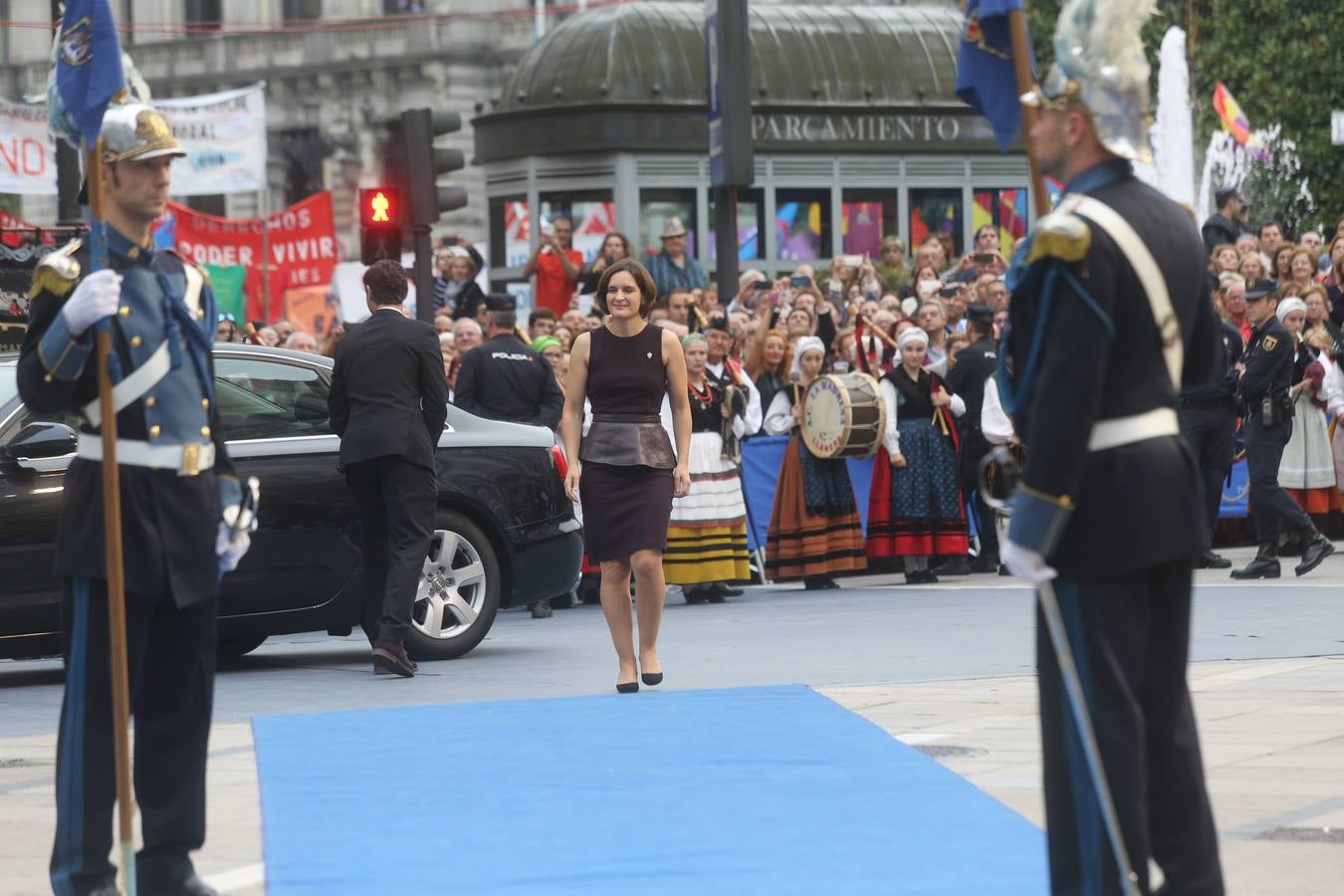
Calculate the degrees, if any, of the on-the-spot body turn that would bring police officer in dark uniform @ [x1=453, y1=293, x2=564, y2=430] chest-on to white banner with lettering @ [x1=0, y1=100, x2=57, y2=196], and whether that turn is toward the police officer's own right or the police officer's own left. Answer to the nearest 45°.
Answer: approximately 45° to the police officer's own left

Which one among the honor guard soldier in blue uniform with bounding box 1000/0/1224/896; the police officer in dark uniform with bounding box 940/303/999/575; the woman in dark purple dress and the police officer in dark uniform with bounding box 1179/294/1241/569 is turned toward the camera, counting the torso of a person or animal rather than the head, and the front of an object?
the woman in dark purple dress

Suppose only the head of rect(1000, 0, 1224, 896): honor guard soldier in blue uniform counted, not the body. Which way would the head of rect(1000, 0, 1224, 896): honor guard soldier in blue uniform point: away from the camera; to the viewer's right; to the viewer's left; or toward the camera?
to the viewer's left

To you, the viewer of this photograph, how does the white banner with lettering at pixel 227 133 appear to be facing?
facing the viewer

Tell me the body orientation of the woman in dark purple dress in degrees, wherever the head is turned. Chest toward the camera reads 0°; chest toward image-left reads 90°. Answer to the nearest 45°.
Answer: approximately 0°

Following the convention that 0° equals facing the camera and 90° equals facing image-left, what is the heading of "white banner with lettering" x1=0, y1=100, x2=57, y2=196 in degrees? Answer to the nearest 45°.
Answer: approximately 0°

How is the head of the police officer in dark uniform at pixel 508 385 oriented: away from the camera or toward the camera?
away from the camera

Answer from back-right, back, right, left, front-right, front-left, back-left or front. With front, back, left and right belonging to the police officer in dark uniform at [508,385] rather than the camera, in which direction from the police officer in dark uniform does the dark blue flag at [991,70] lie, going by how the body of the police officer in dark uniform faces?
back

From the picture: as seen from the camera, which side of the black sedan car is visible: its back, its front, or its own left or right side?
left

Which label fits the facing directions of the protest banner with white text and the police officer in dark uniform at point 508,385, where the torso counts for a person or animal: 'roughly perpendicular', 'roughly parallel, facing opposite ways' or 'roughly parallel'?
roughly parallel, facing opposite ways

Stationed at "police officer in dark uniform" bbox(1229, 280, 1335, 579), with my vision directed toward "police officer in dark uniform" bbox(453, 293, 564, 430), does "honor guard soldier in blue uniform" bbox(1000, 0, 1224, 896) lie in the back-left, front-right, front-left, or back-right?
front-left

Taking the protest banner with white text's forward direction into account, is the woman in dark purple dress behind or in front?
in front

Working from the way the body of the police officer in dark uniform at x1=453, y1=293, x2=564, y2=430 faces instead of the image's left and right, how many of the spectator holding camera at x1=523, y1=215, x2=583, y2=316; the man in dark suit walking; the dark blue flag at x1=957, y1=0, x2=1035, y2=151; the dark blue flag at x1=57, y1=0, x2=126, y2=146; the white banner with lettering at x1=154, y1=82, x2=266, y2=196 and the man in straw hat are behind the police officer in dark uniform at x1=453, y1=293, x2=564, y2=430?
3

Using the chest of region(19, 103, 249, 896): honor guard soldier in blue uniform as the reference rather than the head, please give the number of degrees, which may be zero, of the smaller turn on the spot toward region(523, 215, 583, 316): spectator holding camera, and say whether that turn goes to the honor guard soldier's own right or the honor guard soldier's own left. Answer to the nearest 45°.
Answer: approximately 135° to the honor guard soldier's own left

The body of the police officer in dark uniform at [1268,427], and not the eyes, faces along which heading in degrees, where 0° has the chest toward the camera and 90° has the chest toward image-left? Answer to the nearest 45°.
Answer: approximately 90°
